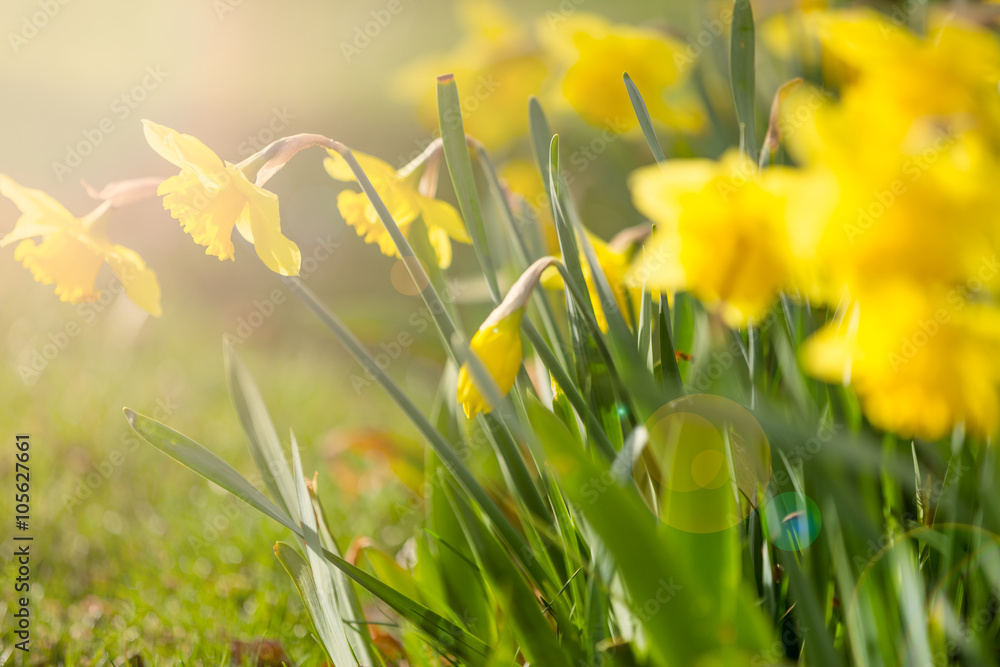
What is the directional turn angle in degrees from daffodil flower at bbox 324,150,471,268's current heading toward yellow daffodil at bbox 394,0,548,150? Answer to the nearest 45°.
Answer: approximately 90° to its right

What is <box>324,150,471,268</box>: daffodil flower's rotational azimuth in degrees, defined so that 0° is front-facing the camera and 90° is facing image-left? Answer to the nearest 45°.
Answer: approximately 90°

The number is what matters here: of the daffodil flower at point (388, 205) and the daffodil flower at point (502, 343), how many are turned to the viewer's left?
2

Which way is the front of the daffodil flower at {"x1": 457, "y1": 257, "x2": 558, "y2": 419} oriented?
to the viewer's left
